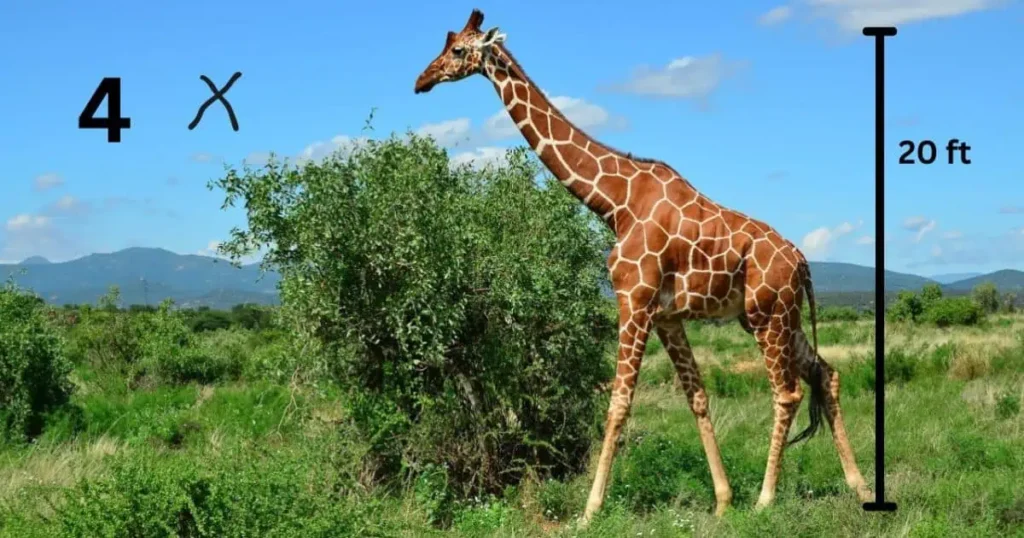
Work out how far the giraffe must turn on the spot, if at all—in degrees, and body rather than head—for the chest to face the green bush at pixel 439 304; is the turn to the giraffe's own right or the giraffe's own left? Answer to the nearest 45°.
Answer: approximately 45° to the giraffe's own right

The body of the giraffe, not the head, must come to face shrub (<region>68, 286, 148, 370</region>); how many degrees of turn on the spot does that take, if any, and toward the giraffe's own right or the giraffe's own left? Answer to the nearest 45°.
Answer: approximately 45° to the giraffe's own right

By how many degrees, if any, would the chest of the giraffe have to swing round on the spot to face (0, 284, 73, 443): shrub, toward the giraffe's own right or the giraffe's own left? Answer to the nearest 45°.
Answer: approximately 45° to the giraffe's own right

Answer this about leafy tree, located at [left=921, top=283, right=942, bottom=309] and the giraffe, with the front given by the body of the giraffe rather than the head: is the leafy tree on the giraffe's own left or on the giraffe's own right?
on the giraffe's own right

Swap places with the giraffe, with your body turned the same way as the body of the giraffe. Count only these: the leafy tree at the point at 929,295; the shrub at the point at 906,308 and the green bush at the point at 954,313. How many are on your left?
0

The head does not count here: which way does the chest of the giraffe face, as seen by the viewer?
to the viewer's left

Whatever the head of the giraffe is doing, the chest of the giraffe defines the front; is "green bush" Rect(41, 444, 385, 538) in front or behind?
in front

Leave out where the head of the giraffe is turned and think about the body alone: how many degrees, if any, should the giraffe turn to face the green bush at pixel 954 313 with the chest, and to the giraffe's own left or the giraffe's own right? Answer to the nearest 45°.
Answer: approximately 90° to the giraffe's own right

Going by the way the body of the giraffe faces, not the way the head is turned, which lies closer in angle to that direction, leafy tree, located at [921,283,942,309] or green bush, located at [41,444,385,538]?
the green bush
